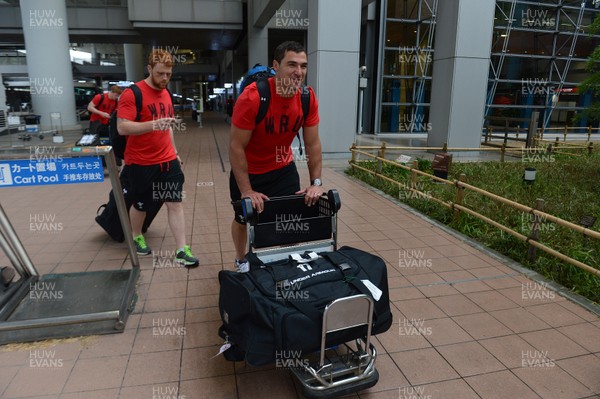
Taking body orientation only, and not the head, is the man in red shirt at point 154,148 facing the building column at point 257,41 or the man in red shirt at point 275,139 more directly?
the man in red shirt

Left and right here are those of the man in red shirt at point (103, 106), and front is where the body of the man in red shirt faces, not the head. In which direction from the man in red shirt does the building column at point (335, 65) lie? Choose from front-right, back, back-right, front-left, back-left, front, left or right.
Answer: front-left

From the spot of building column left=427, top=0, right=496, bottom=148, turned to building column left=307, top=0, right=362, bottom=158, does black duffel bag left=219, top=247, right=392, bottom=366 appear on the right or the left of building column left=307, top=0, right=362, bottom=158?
left

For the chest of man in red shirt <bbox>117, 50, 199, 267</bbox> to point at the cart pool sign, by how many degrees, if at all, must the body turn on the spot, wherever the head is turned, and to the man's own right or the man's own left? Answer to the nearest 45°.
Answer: approximately 90° to the man's own right

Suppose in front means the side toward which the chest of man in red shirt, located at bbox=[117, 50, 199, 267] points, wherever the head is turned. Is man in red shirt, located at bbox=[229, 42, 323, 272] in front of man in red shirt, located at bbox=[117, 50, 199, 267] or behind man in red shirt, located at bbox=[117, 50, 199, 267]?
in front

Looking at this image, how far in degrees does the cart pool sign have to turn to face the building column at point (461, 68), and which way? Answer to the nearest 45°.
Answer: approximately 135° to its left

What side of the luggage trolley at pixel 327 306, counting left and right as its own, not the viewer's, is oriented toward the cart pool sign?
right

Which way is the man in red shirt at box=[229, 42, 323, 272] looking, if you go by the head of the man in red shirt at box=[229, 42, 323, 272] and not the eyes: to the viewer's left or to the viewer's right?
to the viewer's right

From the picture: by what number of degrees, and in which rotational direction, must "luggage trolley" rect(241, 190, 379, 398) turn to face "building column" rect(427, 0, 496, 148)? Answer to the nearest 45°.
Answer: approximately 180°

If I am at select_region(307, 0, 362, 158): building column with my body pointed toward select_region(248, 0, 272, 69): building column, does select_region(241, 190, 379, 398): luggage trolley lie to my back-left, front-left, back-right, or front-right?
back-left

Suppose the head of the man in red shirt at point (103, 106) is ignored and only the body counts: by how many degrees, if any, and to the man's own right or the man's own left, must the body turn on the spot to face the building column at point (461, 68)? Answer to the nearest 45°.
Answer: approximately 45° to the man's own left

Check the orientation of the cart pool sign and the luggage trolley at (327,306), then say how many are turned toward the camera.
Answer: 2

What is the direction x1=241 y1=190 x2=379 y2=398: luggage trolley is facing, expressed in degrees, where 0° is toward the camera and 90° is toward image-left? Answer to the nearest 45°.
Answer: approximately 0°
